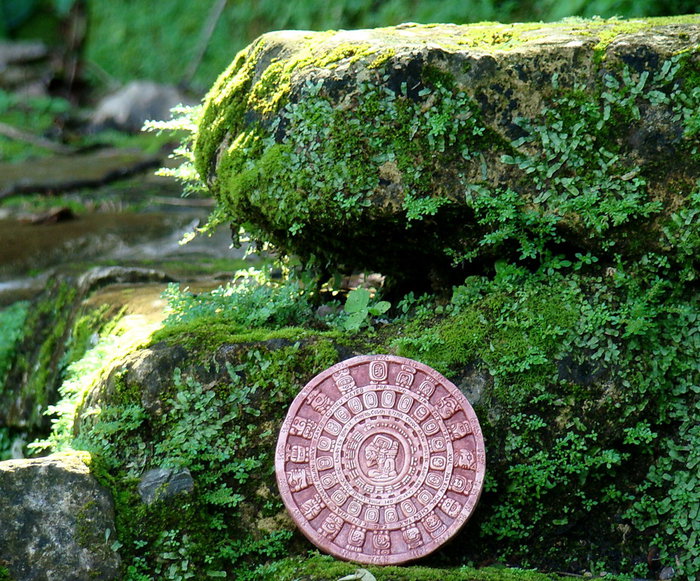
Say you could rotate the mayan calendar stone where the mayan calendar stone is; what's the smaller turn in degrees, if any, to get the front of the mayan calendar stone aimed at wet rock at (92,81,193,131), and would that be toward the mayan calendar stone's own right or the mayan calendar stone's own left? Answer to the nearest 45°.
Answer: approximately 180°

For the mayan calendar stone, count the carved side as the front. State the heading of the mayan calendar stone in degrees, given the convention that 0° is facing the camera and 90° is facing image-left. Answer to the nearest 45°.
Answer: approximately 0°

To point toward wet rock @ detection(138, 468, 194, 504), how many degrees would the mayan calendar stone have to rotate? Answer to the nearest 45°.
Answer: approximately 90° to its right

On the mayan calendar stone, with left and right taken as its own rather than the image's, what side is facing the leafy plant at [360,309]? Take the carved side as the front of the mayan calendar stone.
back

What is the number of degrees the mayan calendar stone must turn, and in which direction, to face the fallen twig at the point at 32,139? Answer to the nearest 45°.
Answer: approximately 135° to its right

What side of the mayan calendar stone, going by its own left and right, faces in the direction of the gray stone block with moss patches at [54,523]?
right
